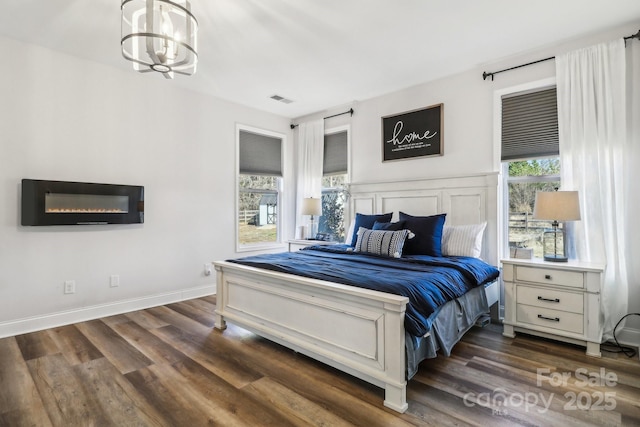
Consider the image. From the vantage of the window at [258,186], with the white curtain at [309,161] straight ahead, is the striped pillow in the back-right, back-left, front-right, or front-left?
front-right

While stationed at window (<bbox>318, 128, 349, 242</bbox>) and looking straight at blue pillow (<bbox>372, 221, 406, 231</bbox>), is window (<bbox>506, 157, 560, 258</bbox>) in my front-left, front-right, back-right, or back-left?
front-left

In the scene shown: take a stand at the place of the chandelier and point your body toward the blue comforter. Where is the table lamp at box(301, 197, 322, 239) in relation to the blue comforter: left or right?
left

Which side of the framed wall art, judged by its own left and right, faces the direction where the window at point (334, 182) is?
right

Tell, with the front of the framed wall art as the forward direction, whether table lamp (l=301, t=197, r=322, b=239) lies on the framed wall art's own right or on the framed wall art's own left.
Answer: on the framed wall art's own right

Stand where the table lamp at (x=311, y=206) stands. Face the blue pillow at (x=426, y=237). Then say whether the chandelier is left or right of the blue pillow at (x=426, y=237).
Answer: right

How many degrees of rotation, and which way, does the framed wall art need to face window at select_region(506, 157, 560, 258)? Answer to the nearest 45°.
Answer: approximately 135° to its left

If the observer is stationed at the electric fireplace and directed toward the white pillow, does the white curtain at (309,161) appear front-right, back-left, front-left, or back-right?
front-left

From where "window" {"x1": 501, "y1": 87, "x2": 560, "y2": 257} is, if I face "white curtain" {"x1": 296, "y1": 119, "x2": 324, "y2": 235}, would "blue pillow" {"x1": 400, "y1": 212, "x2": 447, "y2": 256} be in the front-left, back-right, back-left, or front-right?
front-left

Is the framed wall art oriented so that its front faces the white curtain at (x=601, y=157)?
no

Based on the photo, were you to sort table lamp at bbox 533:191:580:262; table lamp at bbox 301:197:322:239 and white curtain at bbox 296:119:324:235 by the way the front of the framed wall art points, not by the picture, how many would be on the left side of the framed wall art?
1

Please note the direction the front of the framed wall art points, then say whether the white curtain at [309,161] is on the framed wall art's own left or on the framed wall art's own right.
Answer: on the framed wall art's own right

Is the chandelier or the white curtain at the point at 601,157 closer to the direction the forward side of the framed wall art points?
the chandelier

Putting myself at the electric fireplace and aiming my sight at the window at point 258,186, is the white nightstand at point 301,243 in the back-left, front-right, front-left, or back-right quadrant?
front-right

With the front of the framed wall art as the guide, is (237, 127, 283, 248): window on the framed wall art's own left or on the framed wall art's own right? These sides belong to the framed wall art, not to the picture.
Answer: on the framed wall art's own right

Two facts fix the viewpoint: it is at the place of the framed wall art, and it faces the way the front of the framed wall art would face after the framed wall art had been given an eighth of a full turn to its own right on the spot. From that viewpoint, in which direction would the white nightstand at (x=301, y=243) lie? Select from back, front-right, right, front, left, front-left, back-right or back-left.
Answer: front

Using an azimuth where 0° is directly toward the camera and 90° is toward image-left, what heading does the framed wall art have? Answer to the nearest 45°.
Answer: approximately 45°

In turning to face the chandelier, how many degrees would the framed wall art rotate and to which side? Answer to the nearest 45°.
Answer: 0° — it already faces it

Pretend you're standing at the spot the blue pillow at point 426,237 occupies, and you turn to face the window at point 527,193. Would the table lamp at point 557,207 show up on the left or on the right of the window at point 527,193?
right
